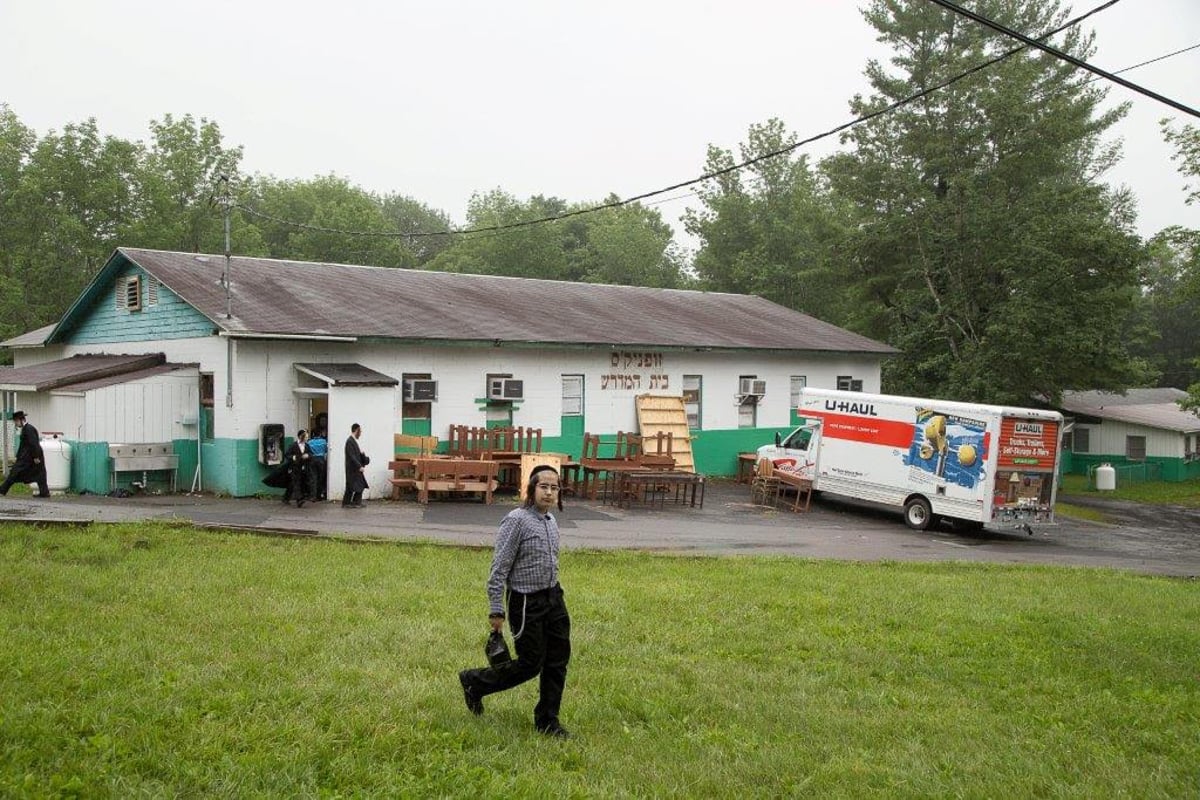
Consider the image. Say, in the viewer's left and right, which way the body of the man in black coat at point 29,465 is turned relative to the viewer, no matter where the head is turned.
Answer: facing to the left of the viewer

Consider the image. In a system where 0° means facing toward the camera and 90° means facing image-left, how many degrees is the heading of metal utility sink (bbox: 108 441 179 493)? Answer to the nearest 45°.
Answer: approximately 0°

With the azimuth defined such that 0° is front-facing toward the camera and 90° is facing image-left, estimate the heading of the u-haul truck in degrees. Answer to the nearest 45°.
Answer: approximately 135°

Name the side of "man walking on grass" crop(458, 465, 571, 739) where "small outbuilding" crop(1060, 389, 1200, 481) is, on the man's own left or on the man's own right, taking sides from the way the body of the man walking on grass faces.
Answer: on the man's own left

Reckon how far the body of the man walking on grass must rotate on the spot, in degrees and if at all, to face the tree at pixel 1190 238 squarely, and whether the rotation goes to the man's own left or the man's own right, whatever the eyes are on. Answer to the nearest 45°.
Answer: approximately 90° to the man's own left

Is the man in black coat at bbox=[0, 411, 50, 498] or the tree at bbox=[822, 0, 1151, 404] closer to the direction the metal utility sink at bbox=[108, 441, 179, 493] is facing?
the man in black coat

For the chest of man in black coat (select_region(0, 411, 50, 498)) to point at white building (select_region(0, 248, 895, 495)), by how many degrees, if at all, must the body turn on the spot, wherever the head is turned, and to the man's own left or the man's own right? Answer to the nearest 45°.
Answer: approximately 180°

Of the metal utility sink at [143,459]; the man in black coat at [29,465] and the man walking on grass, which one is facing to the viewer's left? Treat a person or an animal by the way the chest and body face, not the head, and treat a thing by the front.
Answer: the man in black coat
